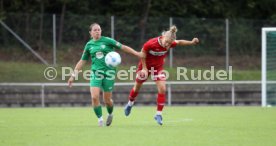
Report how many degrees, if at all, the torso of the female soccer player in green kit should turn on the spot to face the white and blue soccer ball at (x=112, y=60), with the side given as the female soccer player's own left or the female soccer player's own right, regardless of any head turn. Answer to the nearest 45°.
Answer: approximately 45° to the female soccer player's own left

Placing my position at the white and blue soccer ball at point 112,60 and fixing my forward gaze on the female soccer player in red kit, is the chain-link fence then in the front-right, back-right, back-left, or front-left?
front-left

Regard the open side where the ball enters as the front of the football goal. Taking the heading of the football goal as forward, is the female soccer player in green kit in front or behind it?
in front

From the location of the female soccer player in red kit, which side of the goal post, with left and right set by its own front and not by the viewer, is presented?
front

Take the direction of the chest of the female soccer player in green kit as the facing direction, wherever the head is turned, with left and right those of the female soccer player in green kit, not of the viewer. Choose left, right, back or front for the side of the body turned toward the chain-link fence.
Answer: back

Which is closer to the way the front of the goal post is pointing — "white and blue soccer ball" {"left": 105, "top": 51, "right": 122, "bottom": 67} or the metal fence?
the white and blue soccer ball

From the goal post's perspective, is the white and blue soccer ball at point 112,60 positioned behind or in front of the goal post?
in front

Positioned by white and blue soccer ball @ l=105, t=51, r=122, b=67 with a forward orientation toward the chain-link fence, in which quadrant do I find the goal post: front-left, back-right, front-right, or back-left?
front-right

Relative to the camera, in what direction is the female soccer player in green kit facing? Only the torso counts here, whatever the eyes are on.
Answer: toward the camera
